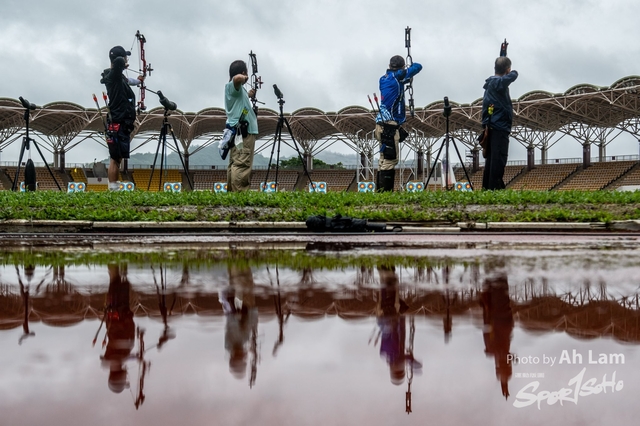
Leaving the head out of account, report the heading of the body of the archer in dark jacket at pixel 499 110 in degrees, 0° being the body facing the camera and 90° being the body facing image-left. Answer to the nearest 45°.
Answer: approximately 225°

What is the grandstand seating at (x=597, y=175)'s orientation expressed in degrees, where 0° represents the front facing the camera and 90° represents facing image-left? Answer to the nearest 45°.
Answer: approximately 0°

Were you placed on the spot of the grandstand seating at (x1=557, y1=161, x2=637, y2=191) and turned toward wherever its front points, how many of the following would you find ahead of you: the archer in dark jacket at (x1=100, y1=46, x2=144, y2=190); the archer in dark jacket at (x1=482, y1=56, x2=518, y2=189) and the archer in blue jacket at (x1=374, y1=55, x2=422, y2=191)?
3

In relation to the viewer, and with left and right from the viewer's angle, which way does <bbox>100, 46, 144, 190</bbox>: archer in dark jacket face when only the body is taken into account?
facing to the right of the viewer

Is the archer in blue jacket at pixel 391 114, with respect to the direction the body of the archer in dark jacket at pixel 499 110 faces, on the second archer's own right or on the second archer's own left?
on the second archer's own left

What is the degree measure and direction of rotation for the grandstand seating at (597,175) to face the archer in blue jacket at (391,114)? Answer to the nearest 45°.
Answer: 0° — it already faces them

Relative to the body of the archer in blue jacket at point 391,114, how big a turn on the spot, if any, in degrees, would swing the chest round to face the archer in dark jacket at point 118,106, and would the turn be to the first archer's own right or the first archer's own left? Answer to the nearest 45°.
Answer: approximately 135° to the first archer's own left

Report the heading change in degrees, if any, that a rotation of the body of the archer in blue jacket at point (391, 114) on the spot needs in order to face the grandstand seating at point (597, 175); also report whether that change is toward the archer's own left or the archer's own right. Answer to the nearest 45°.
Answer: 0° — they already face it

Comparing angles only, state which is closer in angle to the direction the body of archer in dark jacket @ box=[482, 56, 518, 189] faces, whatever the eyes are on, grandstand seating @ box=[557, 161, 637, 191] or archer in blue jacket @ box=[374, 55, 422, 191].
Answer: the grandstand seating

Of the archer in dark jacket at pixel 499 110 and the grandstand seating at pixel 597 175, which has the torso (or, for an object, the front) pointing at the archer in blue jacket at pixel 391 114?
the grandstand seating

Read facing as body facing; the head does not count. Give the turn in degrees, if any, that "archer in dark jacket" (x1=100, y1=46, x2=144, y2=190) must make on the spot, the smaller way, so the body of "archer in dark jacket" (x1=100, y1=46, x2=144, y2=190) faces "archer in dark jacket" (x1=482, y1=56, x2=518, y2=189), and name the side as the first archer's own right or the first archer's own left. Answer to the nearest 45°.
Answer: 0° — they already face them

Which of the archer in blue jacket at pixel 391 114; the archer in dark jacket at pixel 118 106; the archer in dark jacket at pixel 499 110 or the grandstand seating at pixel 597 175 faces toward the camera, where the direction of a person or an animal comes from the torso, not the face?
the grandstand seating
